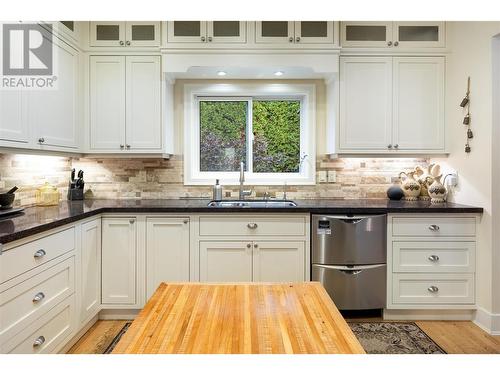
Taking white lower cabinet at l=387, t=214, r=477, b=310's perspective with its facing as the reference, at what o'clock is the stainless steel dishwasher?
The stainless steel dishwasher is roughly at 2 o'clock from the white lower cabinet.

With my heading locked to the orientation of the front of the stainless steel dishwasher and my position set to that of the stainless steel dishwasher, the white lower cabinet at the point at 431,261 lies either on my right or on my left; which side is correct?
on my left

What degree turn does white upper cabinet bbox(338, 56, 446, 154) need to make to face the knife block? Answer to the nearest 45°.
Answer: approximately 90° to its right

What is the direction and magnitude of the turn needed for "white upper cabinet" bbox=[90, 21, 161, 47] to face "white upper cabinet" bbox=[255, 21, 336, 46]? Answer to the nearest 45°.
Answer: approximately 90° to its left

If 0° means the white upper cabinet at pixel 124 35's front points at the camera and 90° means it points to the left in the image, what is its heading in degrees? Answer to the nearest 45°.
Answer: approximately 0°

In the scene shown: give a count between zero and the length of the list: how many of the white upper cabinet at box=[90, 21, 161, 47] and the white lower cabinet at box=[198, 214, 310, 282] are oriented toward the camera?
2
